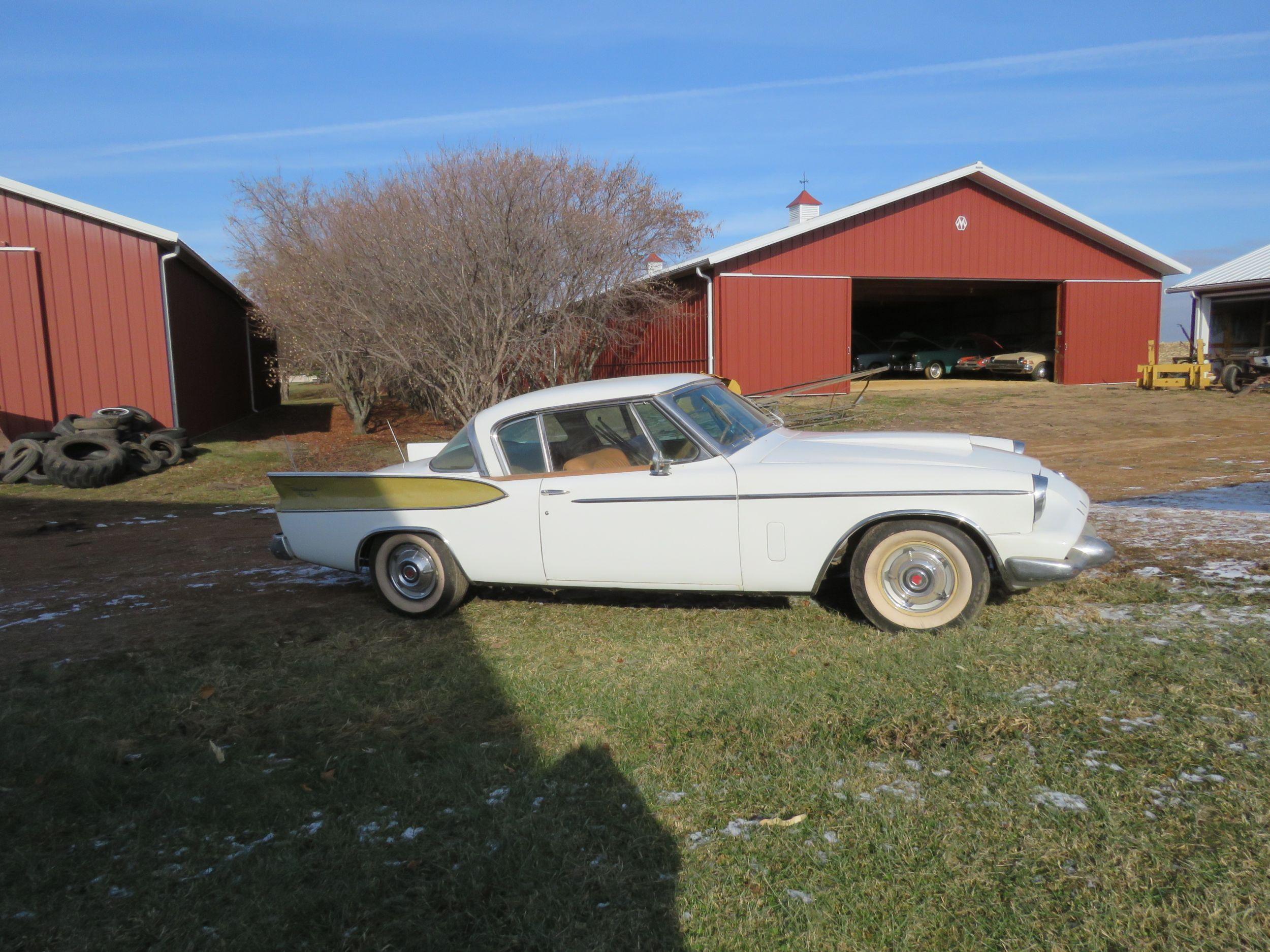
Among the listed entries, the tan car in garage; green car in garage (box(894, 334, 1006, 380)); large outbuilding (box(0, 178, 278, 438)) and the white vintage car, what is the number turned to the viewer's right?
1

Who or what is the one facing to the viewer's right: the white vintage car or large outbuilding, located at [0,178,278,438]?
the white vintage car

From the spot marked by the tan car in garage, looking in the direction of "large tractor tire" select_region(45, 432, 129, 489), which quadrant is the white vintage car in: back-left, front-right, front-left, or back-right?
front-left

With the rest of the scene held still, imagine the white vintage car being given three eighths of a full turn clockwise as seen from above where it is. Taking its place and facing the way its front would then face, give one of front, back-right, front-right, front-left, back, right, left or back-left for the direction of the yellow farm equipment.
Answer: back

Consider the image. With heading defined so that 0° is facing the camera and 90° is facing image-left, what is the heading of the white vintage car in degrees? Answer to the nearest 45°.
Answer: approximately 270°

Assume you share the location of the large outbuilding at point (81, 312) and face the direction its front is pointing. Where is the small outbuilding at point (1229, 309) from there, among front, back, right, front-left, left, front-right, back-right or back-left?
left

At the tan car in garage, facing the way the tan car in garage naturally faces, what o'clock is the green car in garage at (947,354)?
The green car in garage is roughly at 3 o'clock from the tan car in garage.

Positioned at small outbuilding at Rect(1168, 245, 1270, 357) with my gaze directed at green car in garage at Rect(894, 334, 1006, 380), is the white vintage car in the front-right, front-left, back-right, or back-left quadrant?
front-left

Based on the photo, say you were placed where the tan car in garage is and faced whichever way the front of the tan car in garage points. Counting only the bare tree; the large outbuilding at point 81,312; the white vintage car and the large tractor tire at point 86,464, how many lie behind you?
0

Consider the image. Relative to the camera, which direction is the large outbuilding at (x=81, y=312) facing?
toward the camera

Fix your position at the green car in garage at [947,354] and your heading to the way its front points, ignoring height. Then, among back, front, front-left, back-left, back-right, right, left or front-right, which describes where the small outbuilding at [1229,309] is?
back-left

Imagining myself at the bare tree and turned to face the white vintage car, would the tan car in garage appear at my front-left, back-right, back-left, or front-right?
back-left

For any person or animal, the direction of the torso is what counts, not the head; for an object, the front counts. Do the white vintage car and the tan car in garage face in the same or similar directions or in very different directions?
very different directions

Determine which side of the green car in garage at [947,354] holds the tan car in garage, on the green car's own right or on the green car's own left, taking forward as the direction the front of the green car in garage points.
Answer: on the green car's own left
